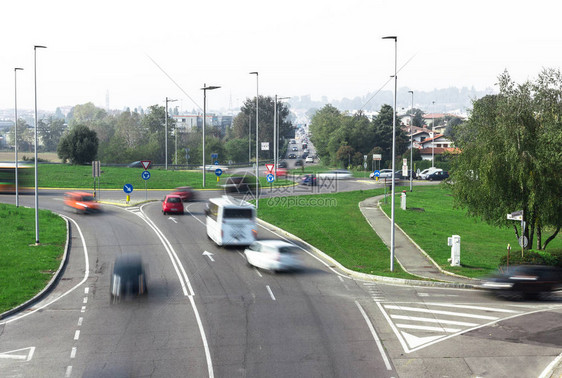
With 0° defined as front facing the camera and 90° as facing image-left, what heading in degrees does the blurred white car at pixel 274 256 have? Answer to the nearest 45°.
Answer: approximately 135°

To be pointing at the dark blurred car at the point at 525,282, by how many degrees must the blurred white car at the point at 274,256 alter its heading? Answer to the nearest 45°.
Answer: approximately 135° to its right

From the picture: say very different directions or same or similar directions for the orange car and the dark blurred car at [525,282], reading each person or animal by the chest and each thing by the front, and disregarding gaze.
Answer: very different directions

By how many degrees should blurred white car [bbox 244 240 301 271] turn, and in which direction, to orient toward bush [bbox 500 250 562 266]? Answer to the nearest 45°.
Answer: approximately 135° to its right

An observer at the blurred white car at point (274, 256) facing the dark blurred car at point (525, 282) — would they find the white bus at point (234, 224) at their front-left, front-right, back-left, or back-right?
back-left

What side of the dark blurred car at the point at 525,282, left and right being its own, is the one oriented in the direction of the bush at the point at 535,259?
right

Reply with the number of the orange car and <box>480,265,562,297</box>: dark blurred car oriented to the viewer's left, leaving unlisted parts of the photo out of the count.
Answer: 1

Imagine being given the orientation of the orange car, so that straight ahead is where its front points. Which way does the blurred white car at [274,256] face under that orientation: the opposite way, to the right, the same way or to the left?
the opposite way

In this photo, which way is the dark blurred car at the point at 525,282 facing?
to the viewer's left

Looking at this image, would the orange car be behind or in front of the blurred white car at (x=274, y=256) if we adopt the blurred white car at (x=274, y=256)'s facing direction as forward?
in front
